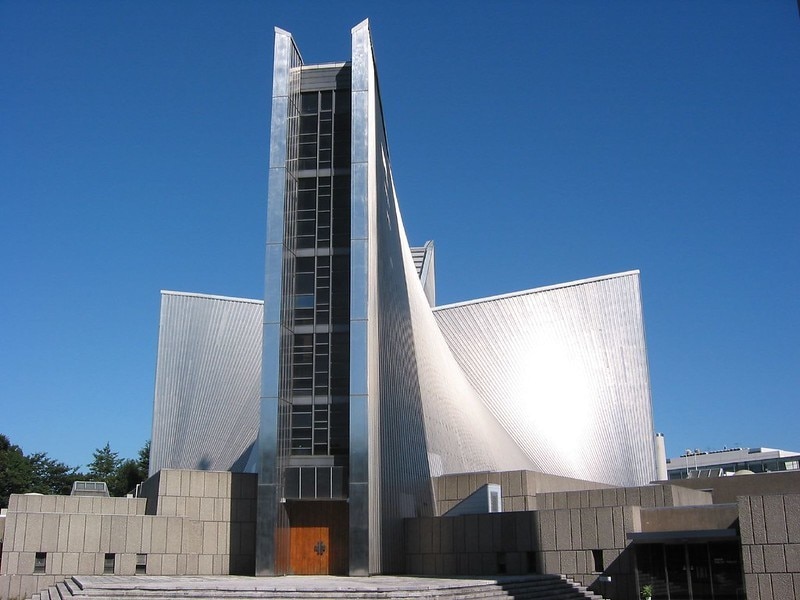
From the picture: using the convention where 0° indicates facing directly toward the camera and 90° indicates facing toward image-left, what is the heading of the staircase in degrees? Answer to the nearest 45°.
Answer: approximately 0°
